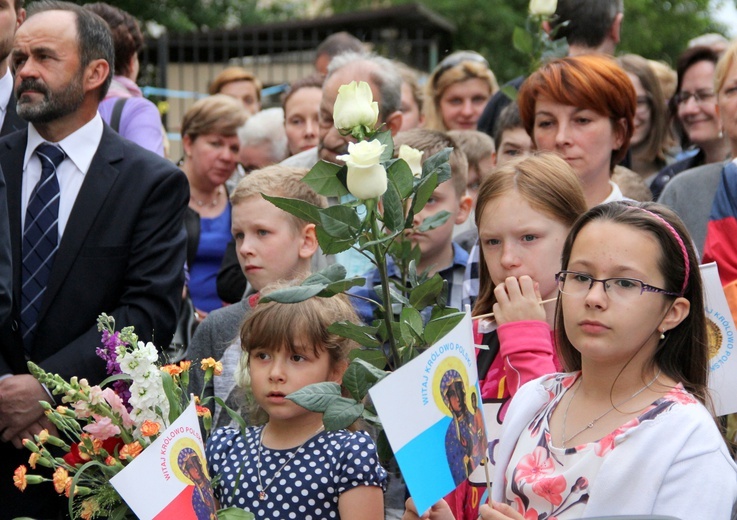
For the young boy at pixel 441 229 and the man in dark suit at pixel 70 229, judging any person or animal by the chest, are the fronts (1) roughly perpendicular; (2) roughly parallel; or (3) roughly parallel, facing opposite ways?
roughly parallel

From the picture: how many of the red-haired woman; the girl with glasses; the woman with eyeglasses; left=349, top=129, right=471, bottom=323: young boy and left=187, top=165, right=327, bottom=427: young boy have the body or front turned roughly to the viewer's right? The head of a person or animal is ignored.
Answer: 0

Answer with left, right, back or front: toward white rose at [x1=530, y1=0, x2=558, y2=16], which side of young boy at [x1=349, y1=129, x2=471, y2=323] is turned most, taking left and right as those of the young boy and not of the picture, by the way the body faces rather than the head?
back

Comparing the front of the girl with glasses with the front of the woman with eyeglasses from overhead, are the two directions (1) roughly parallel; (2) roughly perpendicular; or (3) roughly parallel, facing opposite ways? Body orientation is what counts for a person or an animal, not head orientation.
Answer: roughly parallel

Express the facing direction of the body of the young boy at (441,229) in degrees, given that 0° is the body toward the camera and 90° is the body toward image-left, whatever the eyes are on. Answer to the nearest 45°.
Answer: approximately 45°

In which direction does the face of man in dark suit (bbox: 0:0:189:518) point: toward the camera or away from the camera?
toward the camera

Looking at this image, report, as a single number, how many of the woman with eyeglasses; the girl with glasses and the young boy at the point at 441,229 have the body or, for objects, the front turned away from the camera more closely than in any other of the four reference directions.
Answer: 0

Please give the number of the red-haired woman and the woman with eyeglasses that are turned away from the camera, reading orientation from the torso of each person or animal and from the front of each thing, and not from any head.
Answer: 0

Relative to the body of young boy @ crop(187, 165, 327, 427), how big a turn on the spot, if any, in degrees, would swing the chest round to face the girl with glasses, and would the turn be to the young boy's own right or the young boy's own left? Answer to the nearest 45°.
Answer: approximately 90° to the young boy's own left

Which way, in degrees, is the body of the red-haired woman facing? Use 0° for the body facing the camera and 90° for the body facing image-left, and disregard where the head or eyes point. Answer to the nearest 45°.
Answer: approximately 45°

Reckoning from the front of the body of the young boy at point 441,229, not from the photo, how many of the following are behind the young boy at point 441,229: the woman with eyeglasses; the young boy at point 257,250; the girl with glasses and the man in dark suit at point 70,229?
1

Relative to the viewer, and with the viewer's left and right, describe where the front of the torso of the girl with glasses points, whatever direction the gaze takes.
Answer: facing the viewer and to the left of the viewer

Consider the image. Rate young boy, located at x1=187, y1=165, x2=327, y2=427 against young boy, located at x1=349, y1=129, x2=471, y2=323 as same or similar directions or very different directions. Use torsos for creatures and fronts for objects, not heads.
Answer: same or similar directions

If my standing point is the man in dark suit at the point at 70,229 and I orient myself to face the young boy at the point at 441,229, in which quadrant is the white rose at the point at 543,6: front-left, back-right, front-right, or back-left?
front-left

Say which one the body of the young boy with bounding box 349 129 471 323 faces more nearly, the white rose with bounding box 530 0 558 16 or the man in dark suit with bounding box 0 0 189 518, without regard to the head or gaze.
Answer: the man in dark suit

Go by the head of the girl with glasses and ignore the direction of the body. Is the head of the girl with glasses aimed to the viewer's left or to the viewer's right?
to the viewer's left
